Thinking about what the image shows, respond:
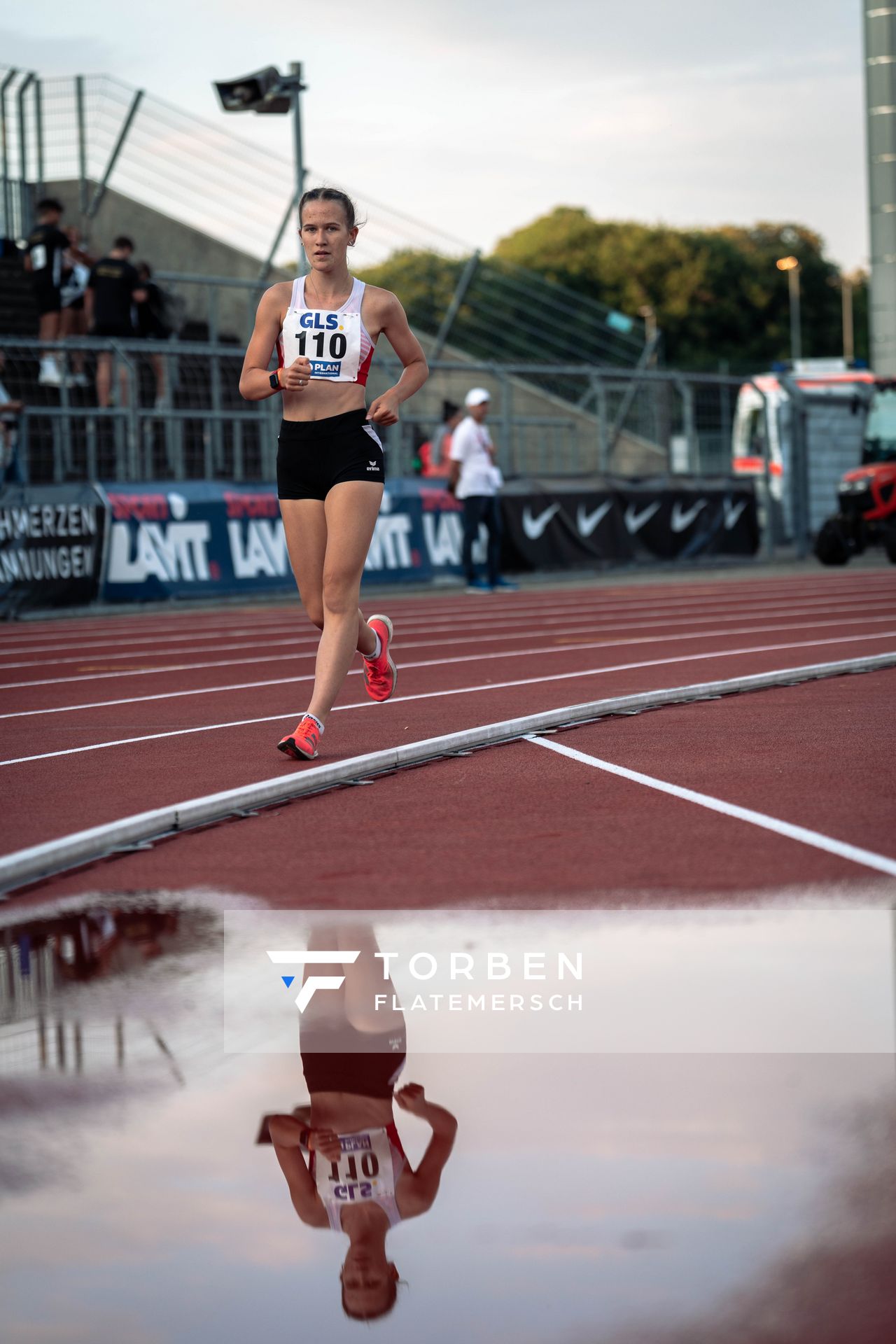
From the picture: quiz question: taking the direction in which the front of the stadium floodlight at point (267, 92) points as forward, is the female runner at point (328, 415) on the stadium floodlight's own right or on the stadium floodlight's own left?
on the stadium floodlight's own left

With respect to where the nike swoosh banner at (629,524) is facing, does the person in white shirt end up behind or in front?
in front

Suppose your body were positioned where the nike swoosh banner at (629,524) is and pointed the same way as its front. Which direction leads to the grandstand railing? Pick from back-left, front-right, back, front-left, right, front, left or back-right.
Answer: right

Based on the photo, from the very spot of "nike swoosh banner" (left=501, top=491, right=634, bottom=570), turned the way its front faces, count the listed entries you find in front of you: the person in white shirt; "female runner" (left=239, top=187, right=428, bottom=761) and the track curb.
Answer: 3

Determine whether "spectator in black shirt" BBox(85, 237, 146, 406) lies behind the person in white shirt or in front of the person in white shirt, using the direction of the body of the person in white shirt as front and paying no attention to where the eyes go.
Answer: behind

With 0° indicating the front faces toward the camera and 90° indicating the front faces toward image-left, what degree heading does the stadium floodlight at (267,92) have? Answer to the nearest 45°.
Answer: approximately 45°
